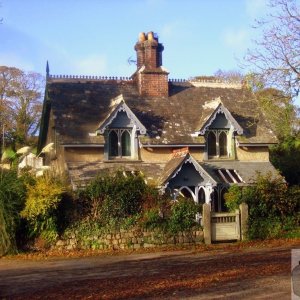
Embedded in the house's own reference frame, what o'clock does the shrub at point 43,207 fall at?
The shrub is roughly at 1 o'clock from the house.

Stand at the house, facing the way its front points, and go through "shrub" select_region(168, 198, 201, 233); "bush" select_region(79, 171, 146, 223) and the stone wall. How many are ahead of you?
3

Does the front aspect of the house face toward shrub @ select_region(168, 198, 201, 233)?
yes

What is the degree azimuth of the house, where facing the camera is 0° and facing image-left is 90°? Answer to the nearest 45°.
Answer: approximately 0°

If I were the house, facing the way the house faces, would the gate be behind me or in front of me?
in front

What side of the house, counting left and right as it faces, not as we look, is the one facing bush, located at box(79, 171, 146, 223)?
front

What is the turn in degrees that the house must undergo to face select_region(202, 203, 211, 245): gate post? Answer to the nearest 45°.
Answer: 0° — it already faces it

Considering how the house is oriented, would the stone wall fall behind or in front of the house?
in front

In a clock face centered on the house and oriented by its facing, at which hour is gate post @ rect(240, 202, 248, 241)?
The gate post is roughly at 11 o'clock from the house.
